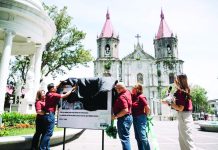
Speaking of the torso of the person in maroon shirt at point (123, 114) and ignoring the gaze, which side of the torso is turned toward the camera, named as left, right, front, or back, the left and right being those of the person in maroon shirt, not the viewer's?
left

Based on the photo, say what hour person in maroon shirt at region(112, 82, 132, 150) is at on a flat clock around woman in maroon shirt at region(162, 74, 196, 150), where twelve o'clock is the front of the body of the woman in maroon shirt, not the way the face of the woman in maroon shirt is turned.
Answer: The person in maroon shirt is roughly at 12 o'clock from the woman in maroon shirt.

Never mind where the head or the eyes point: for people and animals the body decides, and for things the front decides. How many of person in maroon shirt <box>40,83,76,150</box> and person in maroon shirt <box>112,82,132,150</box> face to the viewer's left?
1

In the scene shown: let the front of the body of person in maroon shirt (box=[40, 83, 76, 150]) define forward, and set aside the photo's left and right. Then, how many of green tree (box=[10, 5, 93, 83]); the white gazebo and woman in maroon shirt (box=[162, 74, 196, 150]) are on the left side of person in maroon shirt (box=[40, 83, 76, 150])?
2

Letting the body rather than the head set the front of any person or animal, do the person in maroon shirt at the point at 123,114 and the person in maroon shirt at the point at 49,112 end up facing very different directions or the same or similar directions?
very different directions

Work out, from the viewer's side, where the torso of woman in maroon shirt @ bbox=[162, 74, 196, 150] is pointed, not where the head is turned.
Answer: to the viewer's left

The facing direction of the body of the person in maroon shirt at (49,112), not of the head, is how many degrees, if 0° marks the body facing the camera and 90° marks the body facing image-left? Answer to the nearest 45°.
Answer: approximately 270°

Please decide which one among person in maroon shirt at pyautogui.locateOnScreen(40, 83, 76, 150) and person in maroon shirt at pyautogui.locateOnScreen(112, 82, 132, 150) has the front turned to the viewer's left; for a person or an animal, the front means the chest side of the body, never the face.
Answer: person in maroon shirt at pyautogui.locateOnScreen(112, 82, 132, 150)

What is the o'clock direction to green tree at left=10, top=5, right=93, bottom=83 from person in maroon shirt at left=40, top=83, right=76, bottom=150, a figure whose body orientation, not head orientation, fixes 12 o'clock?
The green tree is roughly at 9 o'clock from the person in maroon shirt.
